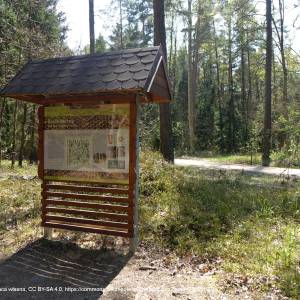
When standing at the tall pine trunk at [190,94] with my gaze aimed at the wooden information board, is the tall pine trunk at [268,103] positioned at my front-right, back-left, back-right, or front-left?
front-left

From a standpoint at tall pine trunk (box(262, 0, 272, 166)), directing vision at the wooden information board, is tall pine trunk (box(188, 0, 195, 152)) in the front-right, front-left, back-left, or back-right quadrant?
back-right

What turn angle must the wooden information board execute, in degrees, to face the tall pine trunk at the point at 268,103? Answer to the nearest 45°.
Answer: approximately 180°

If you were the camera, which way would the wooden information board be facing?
facing the viewer and to the left of the viewer

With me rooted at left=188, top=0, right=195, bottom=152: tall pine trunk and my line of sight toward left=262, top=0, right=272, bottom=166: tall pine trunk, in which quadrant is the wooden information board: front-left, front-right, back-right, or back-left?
front-right

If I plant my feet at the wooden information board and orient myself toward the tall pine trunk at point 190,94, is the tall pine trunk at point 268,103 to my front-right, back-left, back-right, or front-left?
front-right

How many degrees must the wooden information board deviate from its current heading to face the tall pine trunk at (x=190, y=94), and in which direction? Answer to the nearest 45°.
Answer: approximately 135° to its right
